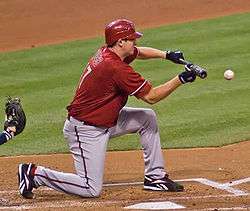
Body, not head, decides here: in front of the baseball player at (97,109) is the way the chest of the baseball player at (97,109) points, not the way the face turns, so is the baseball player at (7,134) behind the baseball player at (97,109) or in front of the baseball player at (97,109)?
behind

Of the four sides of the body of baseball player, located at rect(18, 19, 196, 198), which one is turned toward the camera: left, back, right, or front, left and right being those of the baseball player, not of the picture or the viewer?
right

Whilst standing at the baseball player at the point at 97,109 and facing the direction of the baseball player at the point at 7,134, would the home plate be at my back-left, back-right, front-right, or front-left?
back-left
